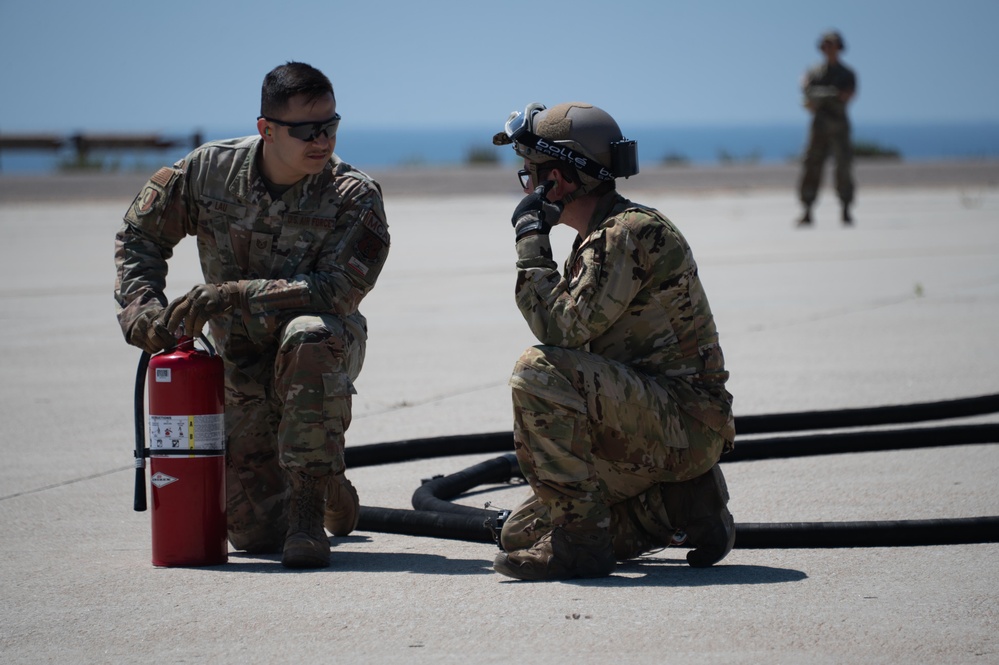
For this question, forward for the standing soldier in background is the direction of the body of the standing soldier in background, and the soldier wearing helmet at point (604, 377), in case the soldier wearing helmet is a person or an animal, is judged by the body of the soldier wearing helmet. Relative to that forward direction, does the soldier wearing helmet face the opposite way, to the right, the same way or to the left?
to the right

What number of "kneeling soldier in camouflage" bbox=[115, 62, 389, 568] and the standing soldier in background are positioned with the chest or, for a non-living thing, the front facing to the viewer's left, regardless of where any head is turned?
0

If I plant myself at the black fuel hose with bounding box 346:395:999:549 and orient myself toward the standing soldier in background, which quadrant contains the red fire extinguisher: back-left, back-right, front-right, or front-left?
back-left

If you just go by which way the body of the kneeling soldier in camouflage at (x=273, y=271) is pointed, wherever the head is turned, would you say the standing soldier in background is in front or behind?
behind

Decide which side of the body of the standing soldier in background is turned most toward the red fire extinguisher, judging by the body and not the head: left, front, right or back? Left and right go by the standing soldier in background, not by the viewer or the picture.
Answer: front

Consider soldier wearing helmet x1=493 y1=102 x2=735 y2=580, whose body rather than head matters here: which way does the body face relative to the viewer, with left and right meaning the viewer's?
facing to the left of the viewer

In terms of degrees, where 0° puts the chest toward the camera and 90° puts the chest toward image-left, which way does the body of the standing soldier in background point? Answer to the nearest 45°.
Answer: approximately 0°

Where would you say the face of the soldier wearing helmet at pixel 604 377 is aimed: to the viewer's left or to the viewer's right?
to the viewer's left

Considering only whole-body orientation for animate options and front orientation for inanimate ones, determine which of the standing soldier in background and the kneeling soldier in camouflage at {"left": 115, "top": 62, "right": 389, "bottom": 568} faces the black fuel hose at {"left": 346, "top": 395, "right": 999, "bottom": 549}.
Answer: the standing soldier in background

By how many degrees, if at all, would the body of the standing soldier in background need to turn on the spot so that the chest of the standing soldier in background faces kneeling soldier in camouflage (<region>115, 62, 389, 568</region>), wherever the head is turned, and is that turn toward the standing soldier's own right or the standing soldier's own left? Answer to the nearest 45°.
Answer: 0° — they already face them

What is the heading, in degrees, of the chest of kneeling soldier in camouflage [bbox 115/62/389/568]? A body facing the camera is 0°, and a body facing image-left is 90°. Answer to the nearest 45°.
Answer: approximately 0°

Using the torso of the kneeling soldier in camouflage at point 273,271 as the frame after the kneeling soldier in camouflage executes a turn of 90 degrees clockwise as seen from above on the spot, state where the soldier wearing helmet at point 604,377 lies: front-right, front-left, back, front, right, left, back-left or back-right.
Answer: back-left

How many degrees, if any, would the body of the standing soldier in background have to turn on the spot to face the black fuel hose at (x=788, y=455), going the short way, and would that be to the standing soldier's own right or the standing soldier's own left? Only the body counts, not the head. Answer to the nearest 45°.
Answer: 0° — they already face it

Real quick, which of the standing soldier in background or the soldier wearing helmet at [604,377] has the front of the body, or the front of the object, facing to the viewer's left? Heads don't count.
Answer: the soldier wearing helmet
